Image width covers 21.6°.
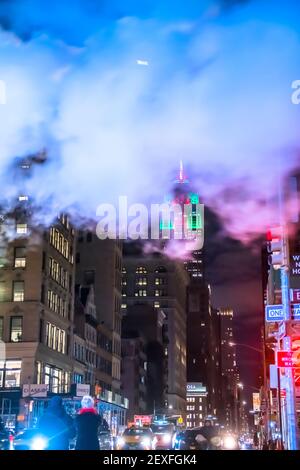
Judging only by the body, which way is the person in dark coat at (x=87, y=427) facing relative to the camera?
away from the camera

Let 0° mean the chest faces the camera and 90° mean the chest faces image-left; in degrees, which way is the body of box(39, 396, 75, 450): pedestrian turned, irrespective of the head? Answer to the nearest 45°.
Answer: approximately 180°

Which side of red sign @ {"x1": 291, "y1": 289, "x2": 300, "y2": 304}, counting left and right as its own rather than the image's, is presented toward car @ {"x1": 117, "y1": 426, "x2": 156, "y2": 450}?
right

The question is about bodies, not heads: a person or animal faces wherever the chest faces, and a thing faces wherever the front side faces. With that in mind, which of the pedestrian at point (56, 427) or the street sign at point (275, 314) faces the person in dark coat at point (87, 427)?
the street sign

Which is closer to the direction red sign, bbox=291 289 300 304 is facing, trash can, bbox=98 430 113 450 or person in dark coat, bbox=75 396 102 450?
the person in dark coat

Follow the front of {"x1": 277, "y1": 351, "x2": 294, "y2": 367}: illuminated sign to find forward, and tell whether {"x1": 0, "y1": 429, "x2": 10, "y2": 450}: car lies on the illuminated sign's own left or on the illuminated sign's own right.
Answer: on the illuminated sign's own right

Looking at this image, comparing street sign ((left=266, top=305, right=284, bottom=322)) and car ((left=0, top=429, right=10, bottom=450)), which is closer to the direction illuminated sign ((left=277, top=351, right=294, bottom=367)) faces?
the car

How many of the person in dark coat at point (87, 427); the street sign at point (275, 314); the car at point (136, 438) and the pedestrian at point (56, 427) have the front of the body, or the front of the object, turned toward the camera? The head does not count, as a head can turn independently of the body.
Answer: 2

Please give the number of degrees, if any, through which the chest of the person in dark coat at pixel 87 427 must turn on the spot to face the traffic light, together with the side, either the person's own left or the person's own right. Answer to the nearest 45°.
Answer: approximately 45° to the person's own right

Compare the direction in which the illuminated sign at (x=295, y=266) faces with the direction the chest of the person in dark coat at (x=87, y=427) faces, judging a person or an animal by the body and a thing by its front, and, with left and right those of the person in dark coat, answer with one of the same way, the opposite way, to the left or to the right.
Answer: the opposite way
